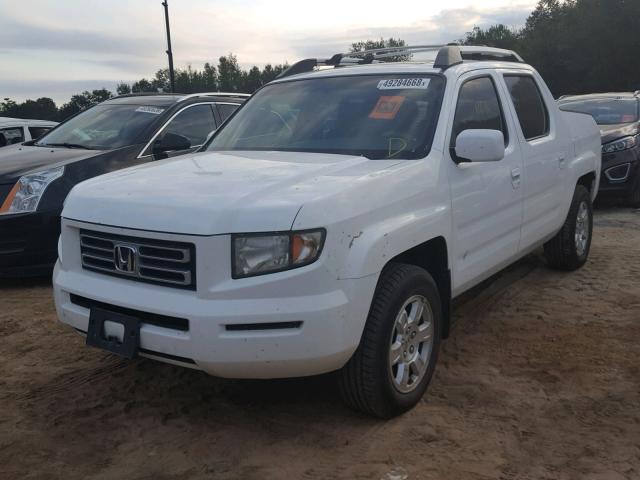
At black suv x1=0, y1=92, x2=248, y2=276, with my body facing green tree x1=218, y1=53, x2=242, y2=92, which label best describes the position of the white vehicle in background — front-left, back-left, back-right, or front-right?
front-left

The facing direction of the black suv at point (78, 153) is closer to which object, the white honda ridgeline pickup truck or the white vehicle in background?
the white honda ridgeline pickup truck

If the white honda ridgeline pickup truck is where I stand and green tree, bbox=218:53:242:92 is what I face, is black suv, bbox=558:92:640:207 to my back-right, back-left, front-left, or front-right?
front-right

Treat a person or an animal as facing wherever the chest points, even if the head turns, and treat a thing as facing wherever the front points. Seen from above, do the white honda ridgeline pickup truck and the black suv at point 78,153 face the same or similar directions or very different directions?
same or similar directions

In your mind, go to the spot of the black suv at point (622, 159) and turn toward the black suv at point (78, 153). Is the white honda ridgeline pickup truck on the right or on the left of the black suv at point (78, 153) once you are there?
left

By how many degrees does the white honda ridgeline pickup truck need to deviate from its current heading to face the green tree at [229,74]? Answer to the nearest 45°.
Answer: approximately 135° to its right

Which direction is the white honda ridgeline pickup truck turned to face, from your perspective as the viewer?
facing the viewer and to the left of the viewer

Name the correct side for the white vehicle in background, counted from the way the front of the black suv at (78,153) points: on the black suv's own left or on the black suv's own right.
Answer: on the black suv's own right

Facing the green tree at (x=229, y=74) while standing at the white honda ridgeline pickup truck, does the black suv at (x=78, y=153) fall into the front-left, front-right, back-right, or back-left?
front-left

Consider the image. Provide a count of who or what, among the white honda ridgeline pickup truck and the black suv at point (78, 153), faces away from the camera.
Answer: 0

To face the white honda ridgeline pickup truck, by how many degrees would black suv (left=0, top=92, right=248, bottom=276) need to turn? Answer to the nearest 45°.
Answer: approximately 45° to its left

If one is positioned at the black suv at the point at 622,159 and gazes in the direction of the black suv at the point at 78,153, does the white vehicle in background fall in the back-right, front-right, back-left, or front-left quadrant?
front-right

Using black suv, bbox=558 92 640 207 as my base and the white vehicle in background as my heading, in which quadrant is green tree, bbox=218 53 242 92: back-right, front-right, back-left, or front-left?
front-right

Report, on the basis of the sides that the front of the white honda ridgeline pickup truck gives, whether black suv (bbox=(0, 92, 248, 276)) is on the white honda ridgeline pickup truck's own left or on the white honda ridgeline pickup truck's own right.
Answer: on the white honda ridgeline pickup truck's own right

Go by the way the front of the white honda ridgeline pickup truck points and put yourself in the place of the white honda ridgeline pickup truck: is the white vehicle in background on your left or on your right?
on your right
